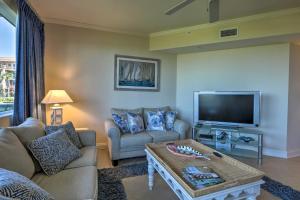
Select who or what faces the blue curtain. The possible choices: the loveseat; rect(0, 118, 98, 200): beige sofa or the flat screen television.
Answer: the flat screen television

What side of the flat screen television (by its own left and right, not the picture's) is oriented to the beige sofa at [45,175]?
front

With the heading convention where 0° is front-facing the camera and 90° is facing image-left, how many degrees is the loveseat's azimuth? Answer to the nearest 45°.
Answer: approximately 315°

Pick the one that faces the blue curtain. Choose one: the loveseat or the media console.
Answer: the media console

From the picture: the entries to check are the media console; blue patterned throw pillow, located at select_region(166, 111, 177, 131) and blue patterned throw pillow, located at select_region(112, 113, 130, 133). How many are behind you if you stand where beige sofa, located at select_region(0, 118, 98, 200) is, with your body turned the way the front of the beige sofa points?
0

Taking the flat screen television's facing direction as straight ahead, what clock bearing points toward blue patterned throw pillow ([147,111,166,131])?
The blue patterned throw pillow is roughly at 1 o'clock from the flat screen television.

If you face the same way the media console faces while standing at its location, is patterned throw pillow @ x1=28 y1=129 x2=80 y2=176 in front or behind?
in front

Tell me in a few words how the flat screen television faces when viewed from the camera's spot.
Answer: facing the viewer and to the left of the viewer

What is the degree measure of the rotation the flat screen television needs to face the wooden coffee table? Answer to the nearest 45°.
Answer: approximately 45° to its left

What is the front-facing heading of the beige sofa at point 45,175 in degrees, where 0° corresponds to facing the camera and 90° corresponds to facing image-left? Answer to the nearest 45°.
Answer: approximately 270°

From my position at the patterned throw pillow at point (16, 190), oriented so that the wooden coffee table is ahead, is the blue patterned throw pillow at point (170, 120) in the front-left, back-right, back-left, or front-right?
front-left

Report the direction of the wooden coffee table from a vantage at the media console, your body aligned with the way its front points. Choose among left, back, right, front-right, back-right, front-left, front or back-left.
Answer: front-left
